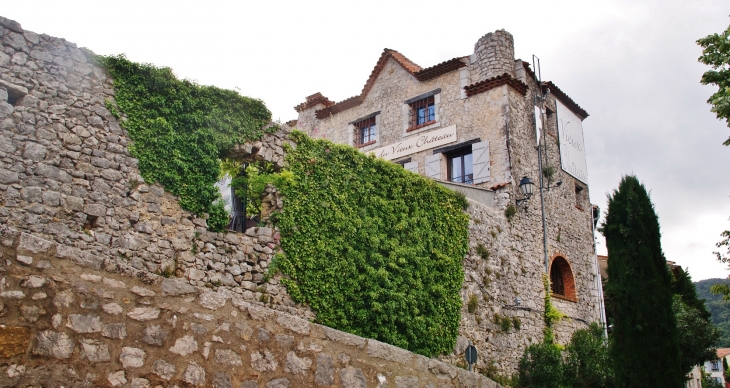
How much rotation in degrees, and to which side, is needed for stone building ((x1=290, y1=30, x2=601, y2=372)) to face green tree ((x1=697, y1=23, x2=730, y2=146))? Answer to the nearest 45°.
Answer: approximately 90° to its left

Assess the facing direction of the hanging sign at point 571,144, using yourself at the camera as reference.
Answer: facing the viewer and to the right of the viewer

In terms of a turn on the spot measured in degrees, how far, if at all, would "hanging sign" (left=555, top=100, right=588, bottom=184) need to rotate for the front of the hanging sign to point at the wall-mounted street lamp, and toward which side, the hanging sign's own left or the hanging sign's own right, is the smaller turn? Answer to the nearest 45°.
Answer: approximately 45° to the hanging sign's own right

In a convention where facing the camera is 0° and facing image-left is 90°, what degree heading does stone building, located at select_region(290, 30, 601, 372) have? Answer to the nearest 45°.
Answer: approximately 45°

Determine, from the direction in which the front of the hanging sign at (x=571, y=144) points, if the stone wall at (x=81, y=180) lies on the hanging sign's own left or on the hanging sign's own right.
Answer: on the hanging sign's own right

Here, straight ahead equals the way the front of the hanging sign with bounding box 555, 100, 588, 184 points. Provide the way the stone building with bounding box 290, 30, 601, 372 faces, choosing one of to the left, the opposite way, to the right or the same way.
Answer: to the right

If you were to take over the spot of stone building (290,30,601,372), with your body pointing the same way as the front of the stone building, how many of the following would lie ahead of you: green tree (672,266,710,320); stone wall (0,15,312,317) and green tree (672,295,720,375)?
1
